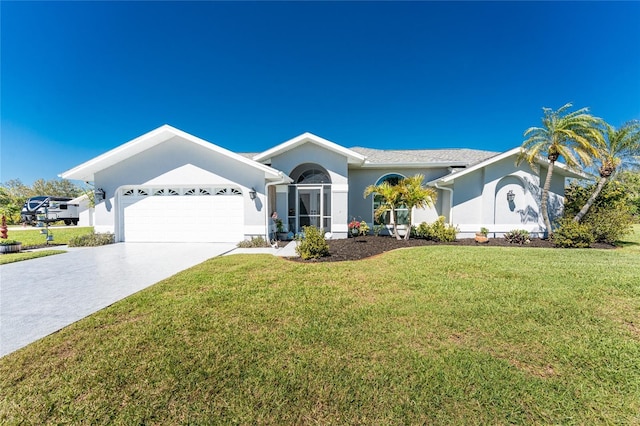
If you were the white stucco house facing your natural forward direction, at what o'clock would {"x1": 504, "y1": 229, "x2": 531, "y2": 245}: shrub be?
The shrub is roughly at 9 o'clock from the white stucco house.

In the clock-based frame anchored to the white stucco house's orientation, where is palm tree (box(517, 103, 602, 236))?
The palm tree is roughly at 9 o'clock from the white stucco house.

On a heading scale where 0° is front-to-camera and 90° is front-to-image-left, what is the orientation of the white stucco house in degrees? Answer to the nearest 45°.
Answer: approximately 0°

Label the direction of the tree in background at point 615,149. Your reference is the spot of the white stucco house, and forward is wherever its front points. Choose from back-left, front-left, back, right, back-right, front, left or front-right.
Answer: left

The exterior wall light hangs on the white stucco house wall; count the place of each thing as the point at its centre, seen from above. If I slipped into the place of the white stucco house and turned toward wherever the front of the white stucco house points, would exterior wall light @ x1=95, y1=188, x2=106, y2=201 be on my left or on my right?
on my right

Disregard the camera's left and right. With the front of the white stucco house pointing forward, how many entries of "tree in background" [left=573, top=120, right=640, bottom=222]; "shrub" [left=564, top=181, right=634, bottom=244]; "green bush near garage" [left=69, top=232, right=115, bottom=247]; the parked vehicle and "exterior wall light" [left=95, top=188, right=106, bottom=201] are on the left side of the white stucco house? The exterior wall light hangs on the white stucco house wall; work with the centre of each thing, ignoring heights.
2

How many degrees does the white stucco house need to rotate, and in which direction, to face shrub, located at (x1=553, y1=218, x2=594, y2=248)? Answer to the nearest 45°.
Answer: approximately 90° to its left

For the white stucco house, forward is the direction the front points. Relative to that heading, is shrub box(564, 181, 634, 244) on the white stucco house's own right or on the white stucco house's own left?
on the white stucco house's own left

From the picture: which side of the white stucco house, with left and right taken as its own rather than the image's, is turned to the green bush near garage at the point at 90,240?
right

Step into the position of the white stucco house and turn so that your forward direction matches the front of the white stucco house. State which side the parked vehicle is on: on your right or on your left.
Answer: on your right

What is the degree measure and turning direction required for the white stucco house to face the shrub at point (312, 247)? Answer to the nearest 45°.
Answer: approximately 45° to its left
